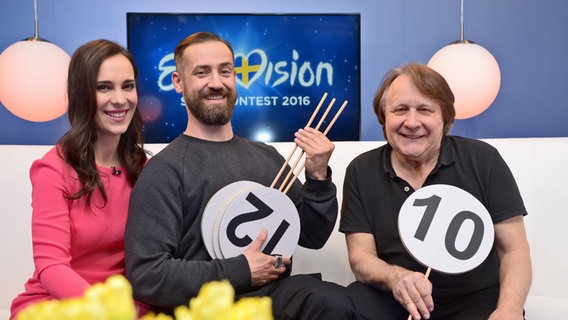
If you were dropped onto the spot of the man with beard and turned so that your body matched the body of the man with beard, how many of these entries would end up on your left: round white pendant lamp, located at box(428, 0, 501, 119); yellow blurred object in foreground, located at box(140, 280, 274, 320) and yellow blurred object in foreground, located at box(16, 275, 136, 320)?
1

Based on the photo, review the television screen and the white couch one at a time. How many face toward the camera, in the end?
2

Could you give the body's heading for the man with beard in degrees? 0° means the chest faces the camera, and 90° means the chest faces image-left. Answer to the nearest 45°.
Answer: approximately 315°

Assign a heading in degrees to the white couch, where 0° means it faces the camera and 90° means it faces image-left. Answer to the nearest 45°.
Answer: approximately 0°

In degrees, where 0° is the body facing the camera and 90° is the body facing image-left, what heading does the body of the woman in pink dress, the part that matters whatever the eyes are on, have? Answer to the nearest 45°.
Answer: approximately 315°

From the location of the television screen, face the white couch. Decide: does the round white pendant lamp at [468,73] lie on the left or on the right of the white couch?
left
